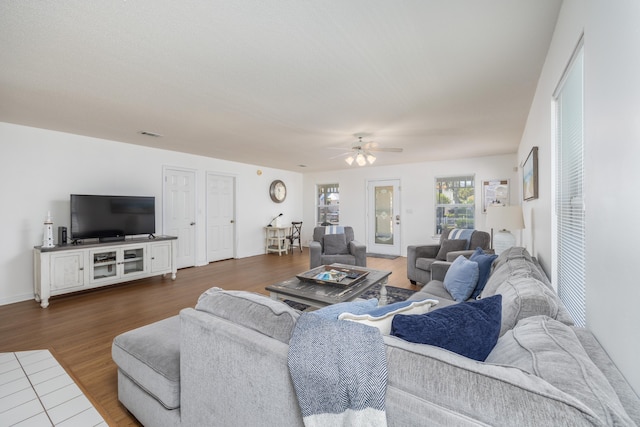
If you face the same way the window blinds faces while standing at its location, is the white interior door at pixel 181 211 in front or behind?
in front

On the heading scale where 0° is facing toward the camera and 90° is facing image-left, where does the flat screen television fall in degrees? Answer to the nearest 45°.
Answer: approximately 315°

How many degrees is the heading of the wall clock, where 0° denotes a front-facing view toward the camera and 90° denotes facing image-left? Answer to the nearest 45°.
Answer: approximately 315°

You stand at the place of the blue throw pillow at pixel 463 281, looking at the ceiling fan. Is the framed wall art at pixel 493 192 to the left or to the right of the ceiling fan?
right

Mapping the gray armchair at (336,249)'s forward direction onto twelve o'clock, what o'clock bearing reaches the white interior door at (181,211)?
The white interior door is roughly at 3 o'clock from the gray armchair.

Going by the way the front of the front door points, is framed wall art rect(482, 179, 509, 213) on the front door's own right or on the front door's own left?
on the front door's own left

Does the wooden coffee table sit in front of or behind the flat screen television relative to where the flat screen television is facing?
in front

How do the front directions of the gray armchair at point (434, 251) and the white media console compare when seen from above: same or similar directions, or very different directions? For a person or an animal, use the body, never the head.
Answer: very different directions

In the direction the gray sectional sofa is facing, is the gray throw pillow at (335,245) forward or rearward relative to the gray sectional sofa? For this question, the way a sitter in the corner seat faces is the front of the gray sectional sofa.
forward

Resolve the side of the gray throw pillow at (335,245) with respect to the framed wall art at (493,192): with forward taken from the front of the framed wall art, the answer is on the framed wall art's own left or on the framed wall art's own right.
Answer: on the framed wall art's own right

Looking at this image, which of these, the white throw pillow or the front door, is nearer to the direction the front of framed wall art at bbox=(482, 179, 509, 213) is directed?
the white throw pillow

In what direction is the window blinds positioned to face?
to the viewer's left

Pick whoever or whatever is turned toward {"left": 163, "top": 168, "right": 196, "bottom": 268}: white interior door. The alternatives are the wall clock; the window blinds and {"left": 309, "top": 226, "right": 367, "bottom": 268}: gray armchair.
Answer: the window blinds
